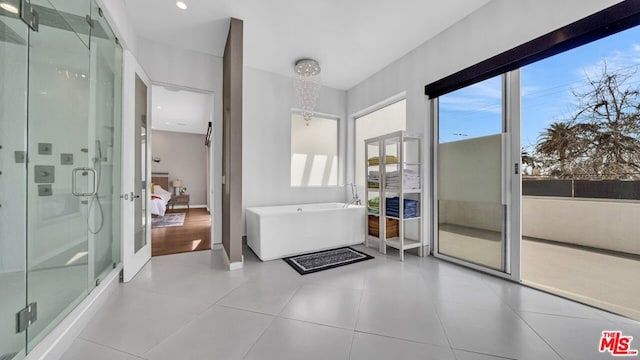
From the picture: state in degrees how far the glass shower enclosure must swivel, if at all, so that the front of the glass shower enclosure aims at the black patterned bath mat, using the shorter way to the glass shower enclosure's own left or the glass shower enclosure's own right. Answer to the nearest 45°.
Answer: approximately 45° to the glass shower enclosure's own left

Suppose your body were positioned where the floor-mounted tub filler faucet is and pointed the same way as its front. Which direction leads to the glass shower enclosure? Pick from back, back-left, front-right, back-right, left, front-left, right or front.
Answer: front-left

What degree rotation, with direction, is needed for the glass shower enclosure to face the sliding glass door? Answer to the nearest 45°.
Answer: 0° — it already faces it

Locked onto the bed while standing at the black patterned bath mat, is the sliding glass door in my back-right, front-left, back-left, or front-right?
back-right

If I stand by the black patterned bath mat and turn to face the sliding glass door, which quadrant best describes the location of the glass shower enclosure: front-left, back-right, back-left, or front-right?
back-right

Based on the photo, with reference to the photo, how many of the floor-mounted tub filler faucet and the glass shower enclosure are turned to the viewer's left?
1

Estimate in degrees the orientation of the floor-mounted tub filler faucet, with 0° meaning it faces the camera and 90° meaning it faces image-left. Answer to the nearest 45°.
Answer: approximately 90°

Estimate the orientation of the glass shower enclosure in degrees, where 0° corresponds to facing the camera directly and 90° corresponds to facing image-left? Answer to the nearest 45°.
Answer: approximately 315°

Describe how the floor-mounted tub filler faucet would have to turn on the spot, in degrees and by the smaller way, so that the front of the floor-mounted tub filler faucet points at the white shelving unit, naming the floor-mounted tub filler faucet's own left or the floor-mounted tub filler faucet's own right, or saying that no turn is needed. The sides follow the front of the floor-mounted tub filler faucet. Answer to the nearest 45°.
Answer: approximately 135° to the floor-mounted tub filler faucet's own left

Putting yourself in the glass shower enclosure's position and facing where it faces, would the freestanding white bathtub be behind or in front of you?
in front

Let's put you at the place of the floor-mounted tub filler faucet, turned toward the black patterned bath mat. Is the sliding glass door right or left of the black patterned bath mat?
left

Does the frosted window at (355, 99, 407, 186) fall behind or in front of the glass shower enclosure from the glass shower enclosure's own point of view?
in front

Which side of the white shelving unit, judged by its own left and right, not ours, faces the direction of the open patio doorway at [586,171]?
left

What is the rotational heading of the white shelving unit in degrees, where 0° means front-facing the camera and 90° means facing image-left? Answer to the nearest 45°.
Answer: approximately 45°
